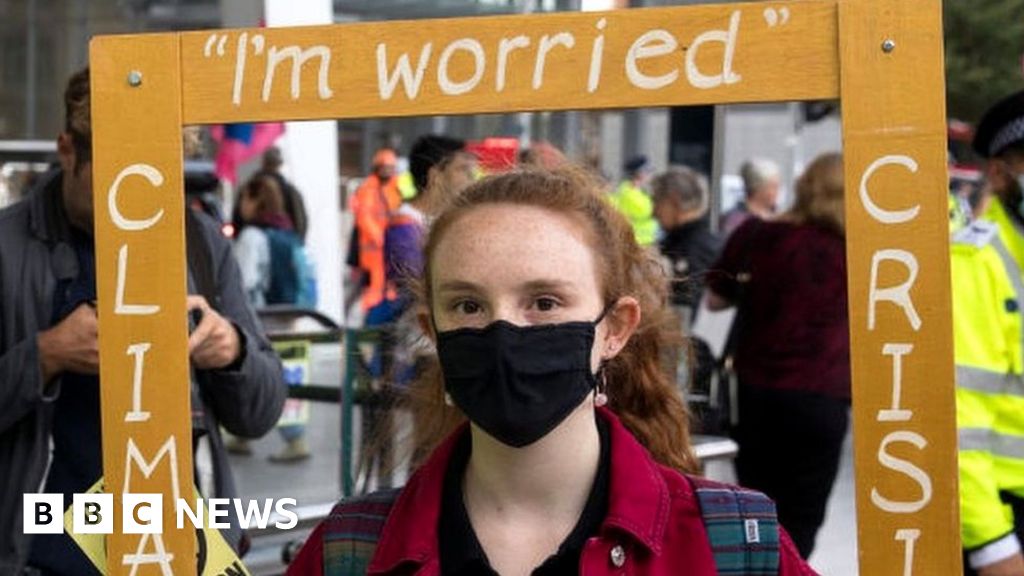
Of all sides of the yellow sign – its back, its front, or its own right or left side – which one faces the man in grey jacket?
back

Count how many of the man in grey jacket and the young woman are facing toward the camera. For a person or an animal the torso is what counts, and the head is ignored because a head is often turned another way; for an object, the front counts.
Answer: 2

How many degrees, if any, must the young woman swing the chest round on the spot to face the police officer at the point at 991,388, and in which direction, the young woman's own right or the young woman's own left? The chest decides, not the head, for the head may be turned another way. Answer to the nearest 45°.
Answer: approximately 135° to the young woman's own left

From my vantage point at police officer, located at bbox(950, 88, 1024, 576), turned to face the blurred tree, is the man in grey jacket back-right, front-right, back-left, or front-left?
back-left

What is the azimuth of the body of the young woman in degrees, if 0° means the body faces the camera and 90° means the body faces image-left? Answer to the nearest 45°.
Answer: approximately 0°

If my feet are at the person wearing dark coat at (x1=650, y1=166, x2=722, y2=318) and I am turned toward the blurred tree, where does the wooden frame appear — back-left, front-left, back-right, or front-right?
back-right

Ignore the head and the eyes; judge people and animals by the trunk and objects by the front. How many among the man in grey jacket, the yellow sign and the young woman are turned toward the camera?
3

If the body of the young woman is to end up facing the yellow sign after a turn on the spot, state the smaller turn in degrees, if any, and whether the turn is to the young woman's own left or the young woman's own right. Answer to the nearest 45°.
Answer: approximately 135° to the young woman's own right
